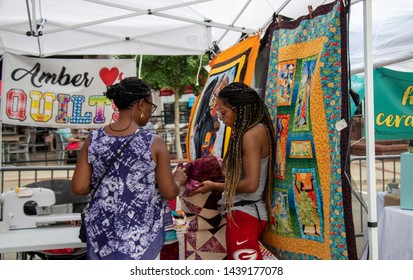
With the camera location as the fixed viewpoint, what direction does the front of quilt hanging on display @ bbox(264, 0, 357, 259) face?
facing the viewer and to the left of the viewer

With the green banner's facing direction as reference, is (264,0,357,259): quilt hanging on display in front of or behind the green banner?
in front

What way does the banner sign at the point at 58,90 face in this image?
toward the camera

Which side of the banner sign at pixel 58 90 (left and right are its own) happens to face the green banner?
left

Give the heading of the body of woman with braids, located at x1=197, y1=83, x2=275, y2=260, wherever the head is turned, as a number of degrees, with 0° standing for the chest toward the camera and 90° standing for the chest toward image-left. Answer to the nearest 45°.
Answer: approximately 90°

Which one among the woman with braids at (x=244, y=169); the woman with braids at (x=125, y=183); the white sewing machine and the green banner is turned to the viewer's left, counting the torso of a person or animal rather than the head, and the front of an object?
the woman with braids at (x=244, y=169)

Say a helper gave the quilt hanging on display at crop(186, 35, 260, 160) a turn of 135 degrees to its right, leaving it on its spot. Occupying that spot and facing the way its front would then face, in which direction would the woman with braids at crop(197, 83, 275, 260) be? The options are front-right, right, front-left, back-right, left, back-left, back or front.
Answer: back

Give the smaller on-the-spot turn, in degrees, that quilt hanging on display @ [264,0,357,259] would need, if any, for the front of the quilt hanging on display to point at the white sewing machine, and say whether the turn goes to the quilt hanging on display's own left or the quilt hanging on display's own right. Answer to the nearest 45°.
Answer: approximately 45° to the quilt hanging on display's own right

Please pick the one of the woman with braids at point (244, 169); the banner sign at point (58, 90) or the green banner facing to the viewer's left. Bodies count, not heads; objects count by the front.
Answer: the woman with braids

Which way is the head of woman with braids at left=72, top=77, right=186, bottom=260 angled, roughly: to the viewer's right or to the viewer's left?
to the viewer's right

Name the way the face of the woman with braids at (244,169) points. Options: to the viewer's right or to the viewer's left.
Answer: to the viewer's left

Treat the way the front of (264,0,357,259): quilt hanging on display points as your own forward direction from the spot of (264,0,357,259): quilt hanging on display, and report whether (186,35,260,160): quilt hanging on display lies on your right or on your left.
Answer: on your right

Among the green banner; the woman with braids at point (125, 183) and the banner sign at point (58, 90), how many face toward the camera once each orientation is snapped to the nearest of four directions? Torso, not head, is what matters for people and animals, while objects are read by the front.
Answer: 2

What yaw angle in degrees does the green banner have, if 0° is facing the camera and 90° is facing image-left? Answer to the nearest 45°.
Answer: approximately 0°
